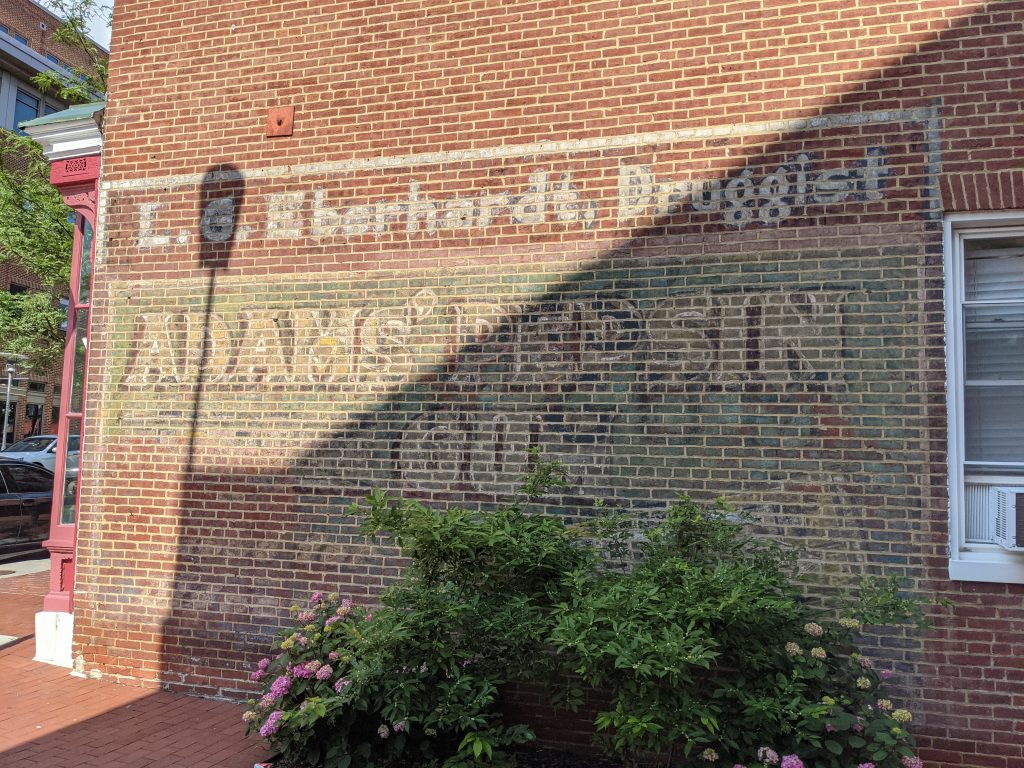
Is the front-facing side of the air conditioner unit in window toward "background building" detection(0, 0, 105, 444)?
no

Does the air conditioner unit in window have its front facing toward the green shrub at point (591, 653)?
no

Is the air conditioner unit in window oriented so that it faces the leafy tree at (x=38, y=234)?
no

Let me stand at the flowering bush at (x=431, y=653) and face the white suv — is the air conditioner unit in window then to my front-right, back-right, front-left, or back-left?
back-right
